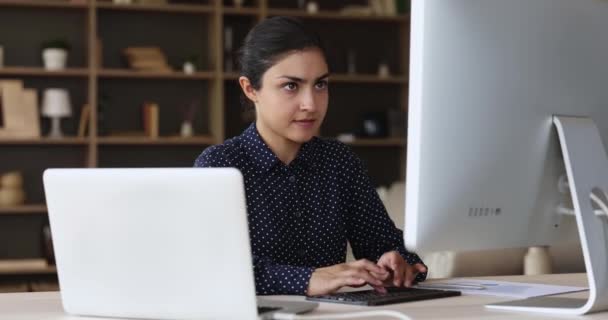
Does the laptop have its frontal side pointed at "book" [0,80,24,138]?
no

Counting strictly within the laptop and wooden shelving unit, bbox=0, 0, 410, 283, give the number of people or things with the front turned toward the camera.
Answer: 1

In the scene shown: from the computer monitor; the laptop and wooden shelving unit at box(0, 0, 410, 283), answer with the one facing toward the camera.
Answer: the wooden shelving unit

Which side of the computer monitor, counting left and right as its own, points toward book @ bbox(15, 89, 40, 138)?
front

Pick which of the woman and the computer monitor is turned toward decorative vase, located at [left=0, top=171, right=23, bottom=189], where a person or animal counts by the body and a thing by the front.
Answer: the computer monitor

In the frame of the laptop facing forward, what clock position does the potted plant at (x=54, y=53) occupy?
The potted plant is roughly at 10 o'clock from the laptop.

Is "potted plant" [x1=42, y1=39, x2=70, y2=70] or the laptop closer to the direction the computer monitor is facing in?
the potted plant

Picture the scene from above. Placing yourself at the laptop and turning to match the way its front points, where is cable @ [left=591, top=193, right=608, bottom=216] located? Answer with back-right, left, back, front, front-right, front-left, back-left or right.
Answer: front-right

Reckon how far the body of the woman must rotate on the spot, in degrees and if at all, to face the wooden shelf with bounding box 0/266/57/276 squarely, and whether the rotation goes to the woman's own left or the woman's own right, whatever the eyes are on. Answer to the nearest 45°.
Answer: approximately 180°

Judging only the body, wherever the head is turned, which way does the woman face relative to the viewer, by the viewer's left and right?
facing the viewer and to the right of the viewer

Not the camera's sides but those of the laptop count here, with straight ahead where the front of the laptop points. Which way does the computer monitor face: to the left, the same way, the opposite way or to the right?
to the left

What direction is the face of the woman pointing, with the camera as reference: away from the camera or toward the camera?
toward the camera

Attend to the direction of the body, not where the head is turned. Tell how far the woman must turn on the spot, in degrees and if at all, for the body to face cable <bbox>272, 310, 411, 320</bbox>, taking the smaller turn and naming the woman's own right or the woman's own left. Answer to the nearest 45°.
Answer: approximately 45° to the woman's own right

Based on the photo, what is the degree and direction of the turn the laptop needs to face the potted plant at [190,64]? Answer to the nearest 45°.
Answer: approximately 45° to its left

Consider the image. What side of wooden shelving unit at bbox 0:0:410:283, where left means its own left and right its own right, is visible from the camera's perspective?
front

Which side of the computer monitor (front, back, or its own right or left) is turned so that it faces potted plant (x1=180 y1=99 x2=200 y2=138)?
front

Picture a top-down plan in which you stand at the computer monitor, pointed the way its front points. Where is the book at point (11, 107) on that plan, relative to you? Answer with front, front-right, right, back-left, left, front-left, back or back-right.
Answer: front

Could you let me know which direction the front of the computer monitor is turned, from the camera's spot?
facing away from the viewer and to the left of the viewer

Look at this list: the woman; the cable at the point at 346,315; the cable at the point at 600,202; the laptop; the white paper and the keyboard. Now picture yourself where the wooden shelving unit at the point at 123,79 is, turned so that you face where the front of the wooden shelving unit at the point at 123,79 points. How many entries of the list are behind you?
0

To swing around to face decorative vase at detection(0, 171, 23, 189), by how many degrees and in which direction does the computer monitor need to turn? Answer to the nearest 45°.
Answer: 0° — it already faces it

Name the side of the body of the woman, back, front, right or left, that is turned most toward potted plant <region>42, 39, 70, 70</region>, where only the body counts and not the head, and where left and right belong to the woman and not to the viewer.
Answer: back

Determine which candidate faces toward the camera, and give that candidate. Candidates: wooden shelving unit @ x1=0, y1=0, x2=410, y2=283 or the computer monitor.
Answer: the wooden shelving unit

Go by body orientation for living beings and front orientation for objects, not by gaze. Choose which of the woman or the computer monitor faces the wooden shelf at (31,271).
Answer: the computer monitor
